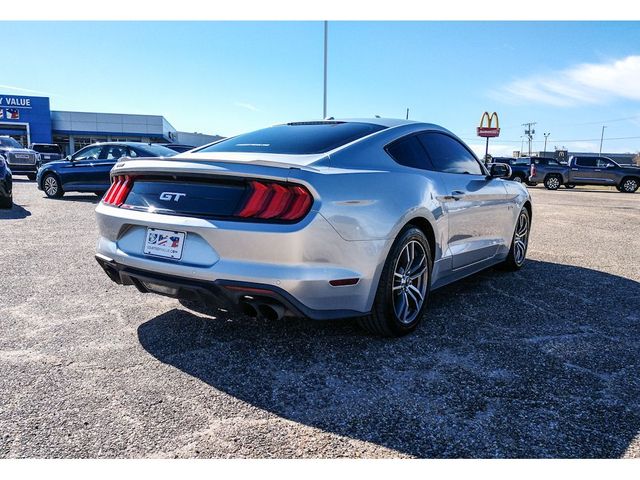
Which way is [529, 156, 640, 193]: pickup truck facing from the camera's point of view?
to the viewer's right

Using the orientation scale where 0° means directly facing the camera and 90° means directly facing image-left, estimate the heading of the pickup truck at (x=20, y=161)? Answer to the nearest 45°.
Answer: approximately 315°

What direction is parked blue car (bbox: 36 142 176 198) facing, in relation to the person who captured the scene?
facing to the left of the viewer

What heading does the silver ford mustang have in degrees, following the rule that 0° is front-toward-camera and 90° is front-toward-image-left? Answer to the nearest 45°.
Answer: approximately 225°
